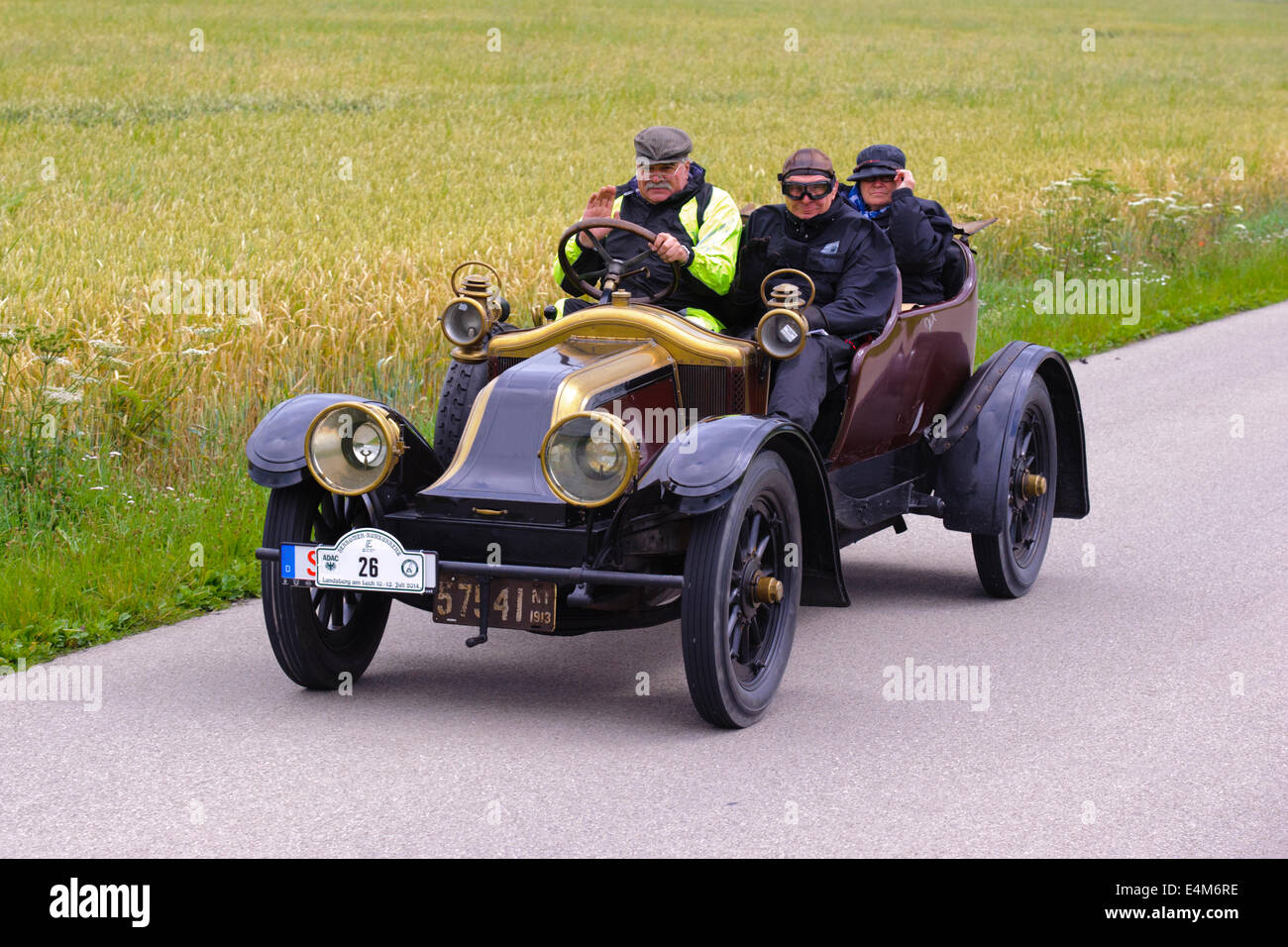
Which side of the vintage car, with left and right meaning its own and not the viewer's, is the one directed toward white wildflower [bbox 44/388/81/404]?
right

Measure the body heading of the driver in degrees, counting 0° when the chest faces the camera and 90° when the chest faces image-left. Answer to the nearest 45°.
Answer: approximately 45°

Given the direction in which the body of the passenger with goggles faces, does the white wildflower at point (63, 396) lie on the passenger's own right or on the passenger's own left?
on the passenger's own right

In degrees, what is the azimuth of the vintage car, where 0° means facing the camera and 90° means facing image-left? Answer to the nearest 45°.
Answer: approximately 45°
